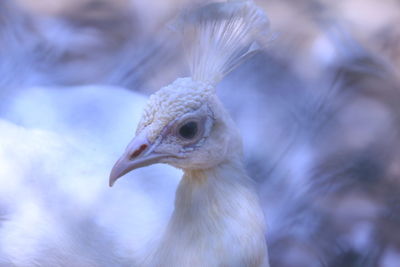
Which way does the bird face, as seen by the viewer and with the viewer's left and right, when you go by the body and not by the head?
facing to the left of the viewer
